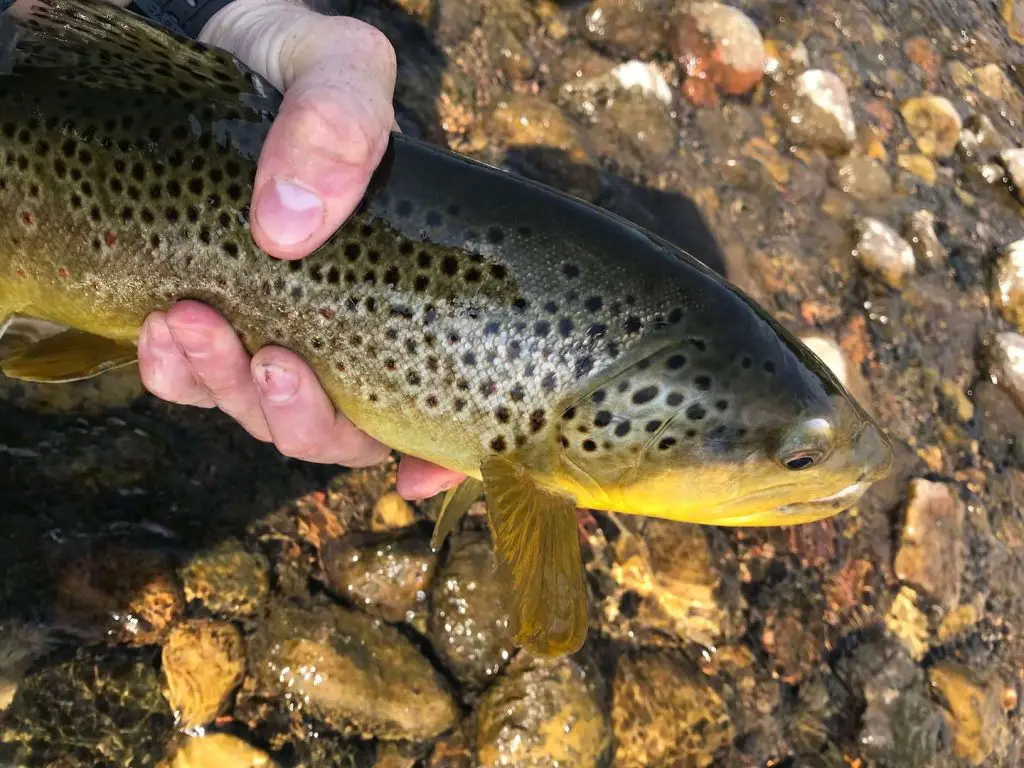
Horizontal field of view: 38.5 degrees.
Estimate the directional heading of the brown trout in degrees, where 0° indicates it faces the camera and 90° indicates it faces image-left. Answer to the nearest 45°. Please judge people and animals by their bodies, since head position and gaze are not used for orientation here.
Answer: approximately 270°

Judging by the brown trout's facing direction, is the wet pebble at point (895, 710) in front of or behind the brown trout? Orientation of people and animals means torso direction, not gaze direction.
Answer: in front

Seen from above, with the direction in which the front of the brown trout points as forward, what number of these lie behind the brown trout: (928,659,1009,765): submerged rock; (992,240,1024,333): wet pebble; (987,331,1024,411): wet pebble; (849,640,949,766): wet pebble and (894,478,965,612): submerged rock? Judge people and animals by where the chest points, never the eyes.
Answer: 0

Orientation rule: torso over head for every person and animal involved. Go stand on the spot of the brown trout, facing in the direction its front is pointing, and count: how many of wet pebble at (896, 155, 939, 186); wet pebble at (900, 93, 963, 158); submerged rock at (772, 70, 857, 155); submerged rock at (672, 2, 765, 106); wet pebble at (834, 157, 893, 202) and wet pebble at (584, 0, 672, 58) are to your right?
0

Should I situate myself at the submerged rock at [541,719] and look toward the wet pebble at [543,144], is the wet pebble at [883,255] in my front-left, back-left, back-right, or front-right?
front-right

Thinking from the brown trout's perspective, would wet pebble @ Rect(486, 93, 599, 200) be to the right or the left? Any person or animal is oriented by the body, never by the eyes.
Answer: on its left

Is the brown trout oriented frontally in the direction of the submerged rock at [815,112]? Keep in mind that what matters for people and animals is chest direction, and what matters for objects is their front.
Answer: no

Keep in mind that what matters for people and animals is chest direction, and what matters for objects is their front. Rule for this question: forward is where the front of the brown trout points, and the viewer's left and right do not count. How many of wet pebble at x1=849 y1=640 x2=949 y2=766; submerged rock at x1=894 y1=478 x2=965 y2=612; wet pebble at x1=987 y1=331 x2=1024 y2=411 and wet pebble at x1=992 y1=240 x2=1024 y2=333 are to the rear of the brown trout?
0

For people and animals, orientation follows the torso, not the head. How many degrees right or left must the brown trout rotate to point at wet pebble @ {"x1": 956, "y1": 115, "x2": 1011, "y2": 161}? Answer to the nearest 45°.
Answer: approximately 45° to its left

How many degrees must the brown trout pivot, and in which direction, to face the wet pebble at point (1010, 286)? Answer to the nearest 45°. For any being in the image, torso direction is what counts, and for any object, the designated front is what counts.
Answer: approximately 45° to its left

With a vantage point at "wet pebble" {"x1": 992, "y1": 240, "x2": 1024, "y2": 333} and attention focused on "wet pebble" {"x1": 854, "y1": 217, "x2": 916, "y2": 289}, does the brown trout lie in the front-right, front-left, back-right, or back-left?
front-left
